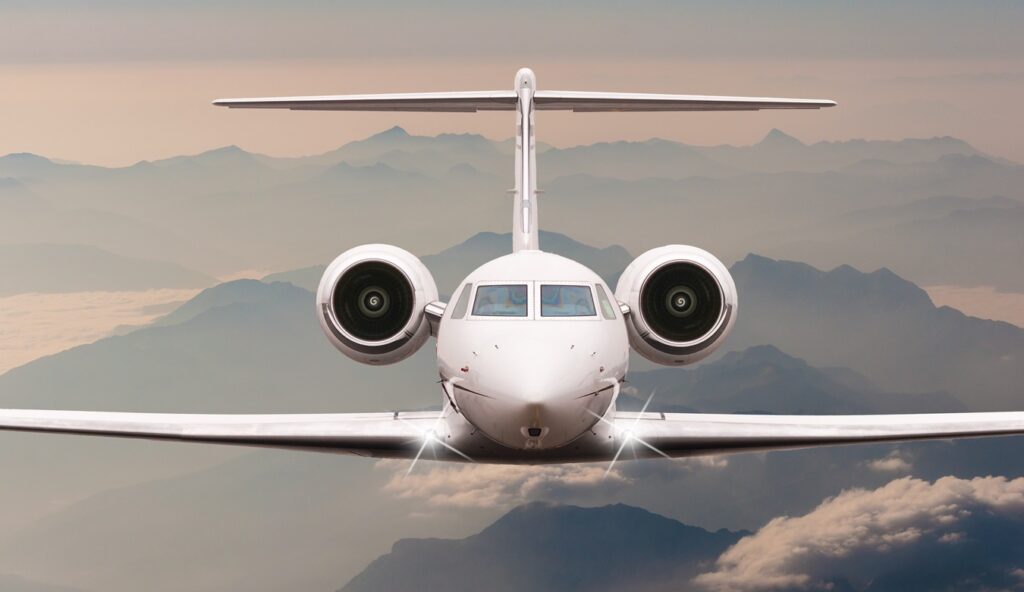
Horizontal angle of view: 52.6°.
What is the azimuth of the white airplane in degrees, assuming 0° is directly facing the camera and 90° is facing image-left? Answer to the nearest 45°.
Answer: approximately 0°
